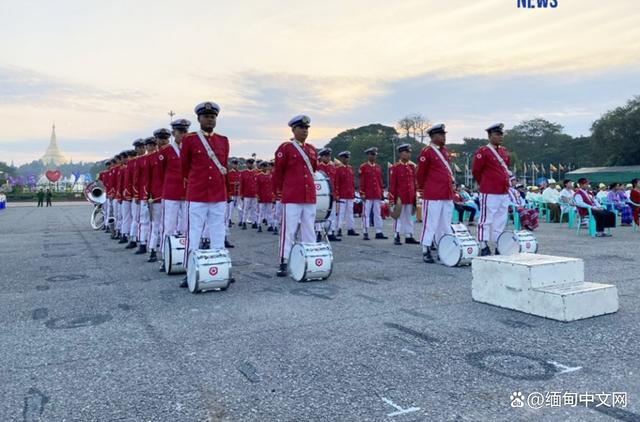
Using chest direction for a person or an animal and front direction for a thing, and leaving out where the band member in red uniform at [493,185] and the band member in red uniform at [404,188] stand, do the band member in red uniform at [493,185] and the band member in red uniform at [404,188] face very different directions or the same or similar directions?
same or similar directions

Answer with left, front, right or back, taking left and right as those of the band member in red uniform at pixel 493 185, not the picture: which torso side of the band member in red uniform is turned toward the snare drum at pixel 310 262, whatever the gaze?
right

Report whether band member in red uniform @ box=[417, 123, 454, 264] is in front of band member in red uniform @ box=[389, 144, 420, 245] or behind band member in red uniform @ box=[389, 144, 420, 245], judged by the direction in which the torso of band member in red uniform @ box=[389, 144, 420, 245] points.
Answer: in front

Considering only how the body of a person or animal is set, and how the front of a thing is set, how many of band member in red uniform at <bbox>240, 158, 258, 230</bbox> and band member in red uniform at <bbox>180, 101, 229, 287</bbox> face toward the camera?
2

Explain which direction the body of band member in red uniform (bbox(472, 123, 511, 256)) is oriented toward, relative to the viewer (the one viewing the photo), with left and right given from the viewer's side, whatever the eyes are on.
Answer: facing the viewer and to the right of the viewer

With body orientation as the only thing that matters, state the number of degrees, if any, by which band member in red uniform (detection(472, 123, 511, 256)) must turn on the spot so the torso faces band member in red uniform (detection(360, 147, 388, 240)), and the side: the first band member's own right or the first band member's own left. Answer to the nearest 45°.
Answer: approximately 180°

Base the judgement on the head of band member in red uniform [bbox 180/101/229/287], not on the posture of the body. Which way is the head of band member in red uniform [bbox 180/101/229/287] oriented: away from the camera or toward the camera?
toward the camera

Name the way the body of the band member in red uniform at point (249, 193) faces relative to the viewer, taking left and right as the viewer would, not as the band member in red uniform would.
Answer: facing the viewer

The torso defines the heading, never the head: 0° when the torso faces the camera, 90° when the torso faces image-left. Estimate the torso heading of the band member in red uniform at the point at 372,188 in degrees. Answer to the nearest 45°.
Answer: approximately 315°

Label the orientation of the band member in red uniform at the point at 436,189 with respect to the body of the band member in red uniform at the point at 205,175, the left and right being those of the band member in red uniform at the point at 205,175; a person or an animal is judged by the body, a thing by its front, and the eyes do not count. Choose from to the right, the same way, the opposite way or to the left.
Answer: the same way

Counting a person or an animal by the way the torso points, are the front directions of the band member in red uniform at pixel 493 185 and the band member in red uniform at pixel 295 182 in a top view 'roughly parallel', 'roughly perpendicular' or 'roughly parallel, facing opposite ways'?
roughly parallel

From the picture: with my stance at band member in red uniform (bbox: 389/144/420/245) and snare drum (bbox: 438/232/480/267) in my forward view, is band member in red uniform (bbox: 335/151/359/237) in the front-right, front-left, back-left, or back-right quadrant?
back-right

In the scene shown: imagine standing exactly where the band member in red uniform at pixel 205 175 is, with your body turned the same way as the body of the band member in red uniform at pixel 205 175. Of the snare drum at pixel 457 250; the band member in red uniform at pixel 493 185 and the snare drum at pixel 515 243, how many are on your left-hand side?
3

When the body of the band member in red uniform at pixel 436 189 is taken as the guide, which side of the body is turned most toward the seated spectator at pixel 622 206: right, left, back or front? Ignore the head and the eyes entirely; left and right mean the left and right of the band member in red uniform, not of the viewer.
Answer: left

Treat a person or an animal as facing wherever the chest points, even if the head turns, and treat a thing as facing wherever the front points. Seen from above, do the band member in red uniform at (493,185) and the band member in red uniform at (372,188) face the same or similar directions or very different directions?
same or similar directions

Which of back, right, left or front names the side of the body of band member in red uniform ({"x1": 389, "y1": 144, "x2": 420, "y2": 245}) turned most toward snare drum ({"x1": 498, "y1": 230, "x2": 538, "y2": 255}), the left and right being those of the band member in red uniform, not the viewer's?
front

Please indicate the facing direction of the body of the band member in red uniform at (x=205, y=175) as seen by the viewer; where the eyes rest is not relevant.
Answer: toward the camera
